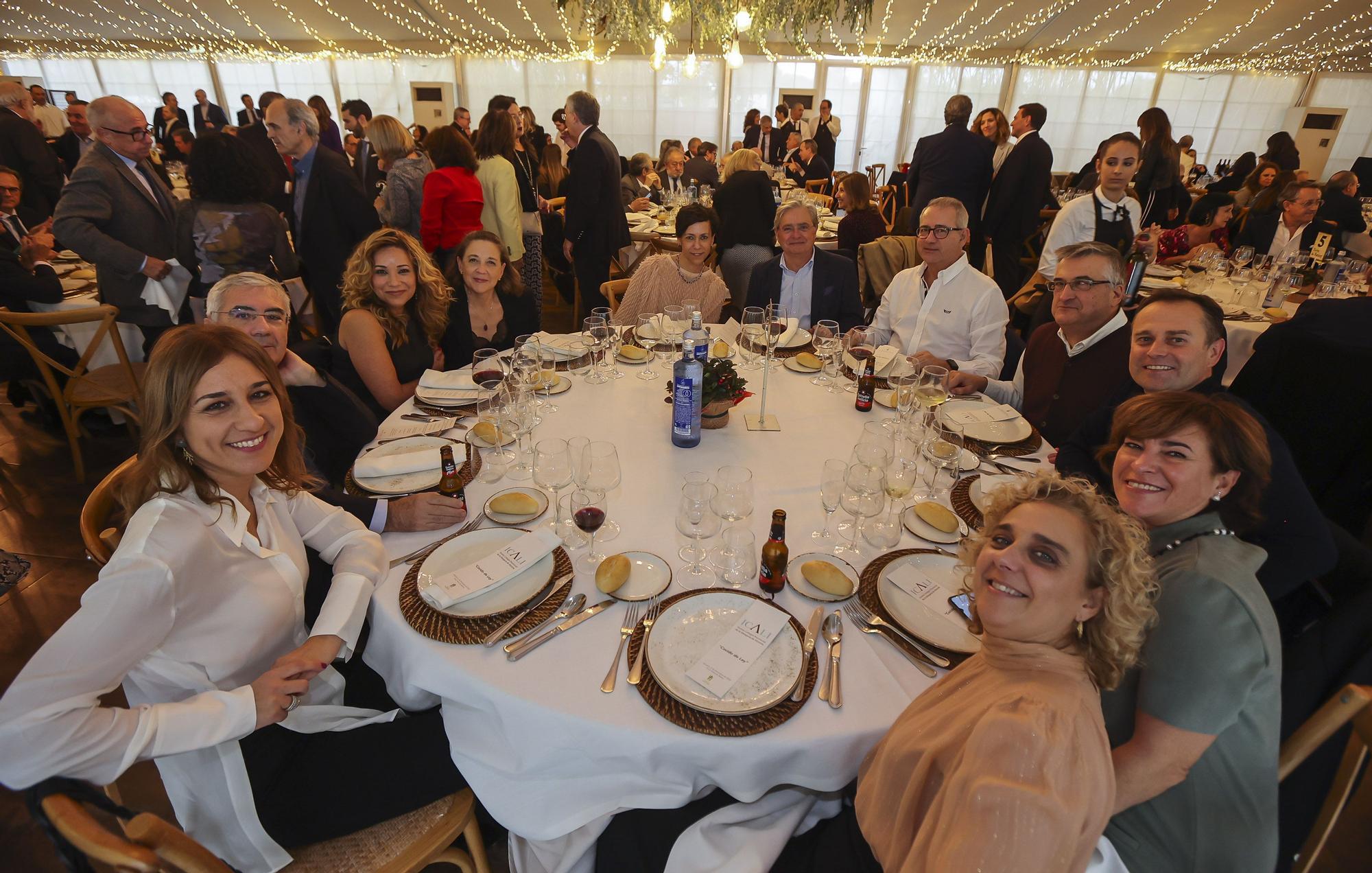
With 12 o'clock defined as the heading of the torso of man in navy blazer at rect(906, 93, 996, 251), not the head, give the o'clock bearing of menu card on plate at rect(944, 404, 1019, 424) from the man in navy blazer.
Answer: The menu card on plate is roughly at 6 o'clock from the man in navy blazer.

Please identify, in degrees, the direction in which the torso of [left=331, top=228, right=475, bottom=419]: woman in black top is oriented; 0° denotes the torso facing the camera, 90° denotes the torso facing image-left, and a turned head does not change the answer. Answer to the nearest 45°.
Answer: approximately 315°

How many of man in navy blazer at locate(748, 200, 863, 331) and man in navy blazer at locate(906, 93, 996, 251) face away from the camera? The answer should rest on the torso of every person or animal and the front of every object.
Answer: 1

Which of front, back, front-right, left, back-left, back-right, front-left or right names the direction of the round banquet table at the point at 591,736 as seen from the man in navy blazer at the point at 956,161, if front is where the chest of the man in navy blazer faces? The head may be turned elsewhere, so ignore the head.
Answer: back

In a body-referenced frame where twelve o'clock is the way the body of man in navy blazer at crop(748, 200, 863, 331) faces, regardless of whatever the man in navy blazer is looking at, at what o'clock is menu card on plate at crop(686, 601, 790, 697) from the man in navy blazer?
The menu card on plate is roughly at 12 o'clock from the man in navy blazer.

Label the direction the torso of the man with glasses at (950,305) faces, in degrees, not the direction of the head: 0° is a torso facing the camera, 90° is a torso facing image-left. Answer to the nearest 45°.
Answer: approximately 45°

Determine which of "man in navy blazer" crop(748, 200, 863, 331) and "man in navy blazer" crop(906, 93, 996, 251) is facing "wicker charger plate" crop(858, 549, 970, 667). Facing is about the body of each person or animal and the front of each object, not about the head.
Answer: "man in navy blazer" crop(748, 200, 863, 331)

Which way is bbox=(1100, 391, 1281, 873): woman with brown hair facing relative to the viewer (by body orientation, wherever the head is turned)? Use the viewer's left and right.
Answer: facing to the left of the viewer

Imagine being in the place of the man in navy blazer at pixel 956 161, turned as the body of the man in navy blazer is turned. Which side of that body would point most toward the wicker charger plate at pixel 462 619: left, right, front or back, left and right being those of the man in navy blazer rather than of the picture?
back

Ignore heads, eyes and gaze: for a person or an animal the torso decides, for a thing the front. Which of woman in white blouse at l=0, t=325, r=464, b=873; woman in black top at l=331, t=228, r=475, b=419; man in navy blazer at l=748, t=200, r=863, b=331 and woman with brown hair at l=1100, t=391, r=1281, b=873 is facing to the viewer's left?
the woman with brown hair

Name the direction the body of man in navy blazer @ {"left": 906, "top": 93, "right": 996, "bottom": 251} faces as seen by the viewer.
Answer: away from the camera

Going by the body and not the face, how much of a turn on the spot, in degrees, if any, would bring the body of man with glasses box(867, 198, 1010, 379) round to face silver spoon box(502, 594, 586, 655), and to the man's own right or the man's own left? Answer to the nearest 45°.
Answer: approximately 45° to the man's own left
